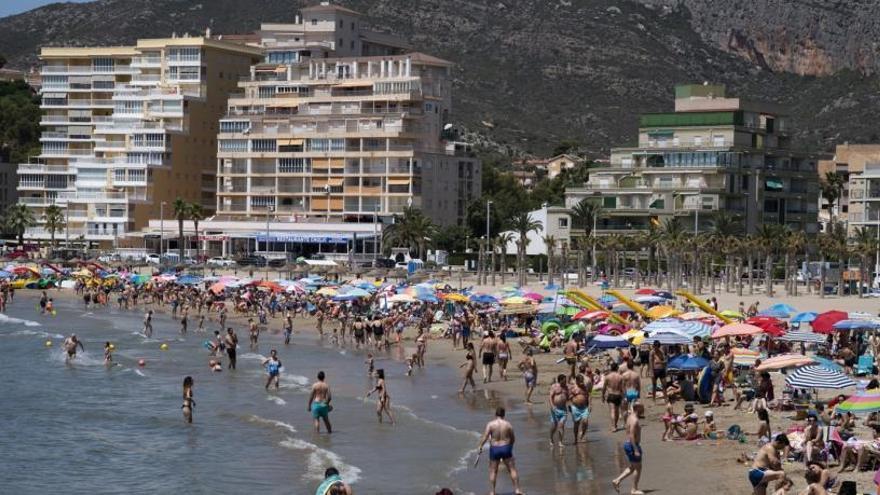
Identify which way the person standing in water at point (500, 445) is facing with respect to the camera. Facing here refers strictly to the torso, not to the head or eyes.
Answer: away from the camera

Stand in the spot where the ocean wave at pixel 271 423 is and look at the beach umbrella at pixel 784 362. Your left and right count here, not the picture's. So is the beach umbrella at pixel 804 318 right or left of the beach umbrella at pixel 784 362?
left

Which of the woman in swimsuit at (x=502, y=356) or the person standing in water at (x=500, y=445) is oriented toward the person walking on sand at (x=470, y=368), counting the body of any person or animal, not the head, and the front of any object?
the person standing in water
